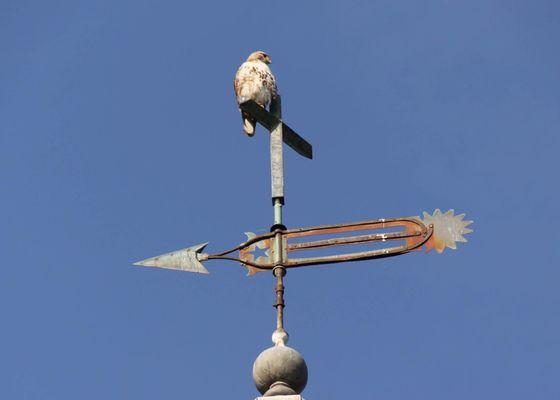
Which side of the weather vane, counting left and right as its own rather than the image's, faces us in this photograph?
left

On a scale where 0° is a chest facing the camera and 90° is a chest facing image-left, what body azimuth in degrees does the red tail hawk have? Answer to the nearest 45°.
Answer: approximately 315°
